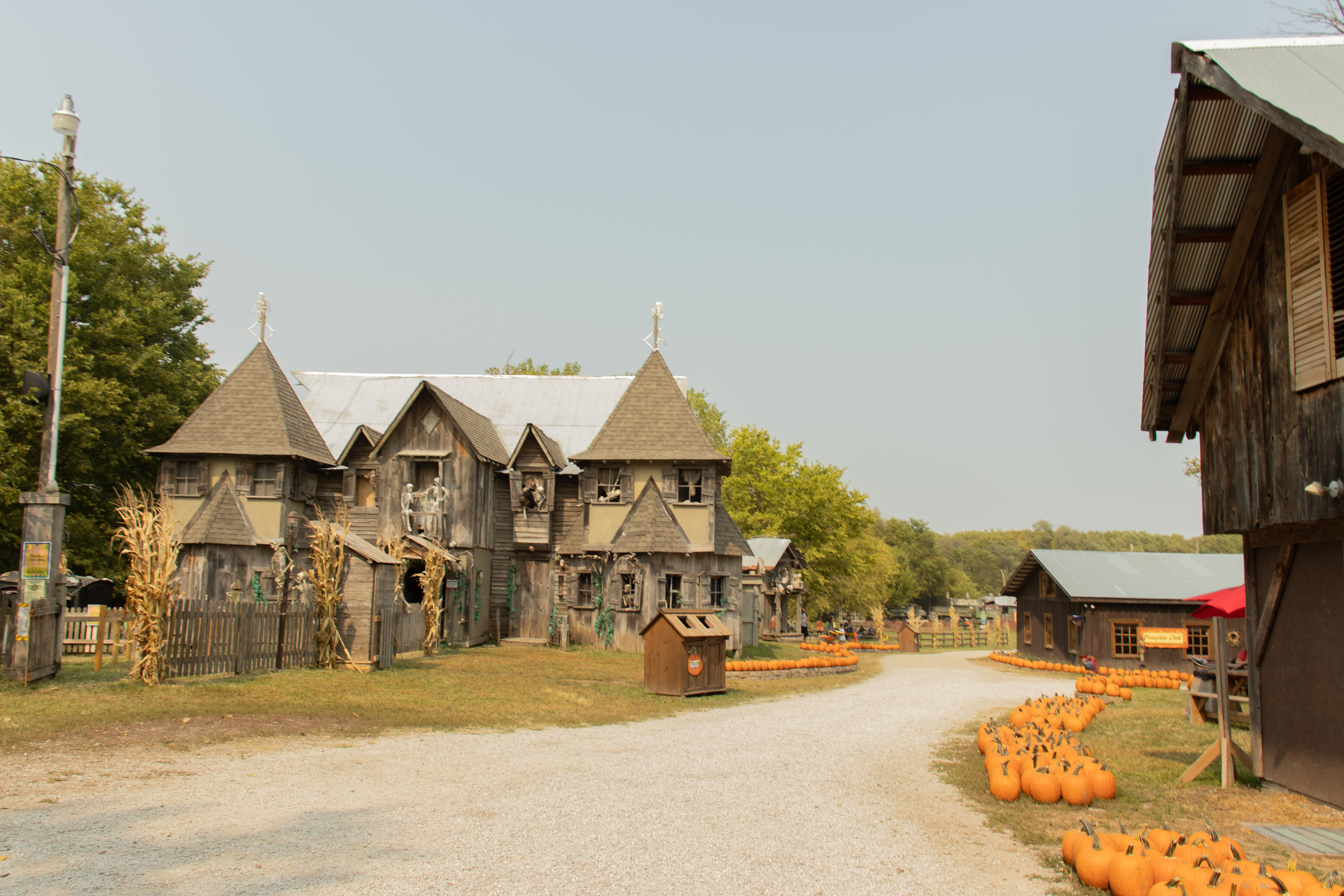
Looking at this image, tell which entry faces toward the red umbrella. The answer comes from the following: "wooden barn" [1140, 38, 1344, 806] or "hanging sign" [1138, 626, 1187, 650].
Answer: the hanging sign

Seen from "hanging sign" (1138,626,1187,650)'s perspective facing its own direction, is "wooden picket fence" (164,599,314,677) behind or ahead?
ahead

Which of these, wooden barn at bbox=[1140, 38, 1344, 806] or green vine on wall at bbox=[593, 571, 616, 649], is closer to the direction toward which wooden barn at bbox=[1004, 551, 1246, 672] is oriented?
the wooden barn

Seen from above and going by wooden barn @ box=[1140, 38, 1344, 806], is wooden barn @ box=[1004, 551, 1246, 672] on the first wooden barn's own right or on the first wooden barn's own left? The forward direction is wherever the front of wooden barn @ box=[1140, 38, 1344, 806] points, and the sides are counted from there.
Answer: on the first wooden barn's own right

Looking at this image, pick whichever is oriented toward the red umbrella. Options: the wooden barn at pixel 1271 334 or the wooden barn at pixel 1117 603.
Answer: the wooden barn at pixel 1117 603

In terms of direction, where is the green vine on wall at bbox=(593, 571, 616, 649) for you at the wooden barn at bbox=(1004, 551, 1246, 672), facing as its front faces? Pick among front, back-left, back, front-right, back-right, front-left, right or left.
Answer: front-right

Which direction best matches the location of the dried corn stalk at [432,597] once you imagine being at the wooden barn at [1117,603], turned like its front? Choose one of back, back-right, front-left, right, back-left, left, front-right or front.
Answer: front-right

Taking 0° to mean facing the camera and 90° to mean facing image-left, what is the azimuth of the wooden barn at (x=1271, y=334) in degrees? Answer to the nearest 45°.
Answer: approximately 45°

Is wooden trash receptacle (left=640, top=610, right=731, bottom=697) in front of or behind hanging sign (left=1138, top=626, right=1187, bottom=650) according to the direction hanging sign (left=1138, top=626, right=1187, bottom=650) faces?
in front

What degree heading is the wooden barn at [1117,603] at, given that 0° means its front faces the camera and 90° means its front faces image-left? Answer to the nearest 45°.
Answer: approximately 0°

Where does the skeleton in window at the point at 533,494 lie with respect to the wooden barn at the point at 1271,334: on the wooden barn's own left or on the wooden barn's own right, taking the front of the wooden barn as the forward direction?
on the wooden barn's own right
